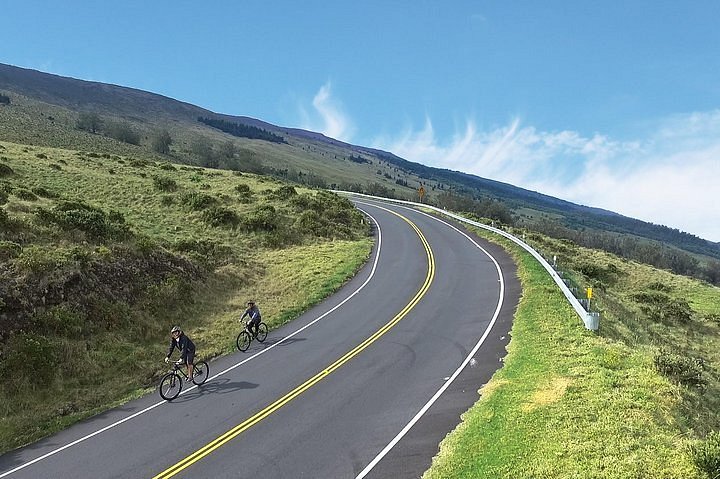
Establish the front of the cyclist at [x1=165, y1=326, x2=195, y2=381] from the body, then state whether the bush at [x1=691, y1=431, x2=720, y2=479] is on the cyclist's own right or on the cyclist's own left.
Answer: on the cyclist's own left

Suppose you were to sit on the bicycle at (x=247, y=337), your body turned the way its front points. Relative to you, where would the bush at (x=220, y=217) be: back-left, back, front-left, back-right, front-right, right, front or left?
back-right

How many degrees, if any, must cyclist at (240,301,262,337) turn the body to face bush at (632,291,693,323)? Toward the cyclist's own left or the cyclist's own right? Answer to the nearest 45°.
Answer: approximately 135° to the cyclist's own left

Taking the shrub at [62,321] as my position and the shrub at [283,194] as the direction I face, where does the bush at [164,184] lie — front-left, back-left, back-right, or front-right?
front-left

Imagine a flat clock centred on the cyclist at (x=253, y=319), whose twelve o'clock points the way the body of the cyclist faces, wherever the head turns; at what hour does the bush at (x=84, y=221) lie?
The bush is roughly at 3 o'clock from the cyclist.

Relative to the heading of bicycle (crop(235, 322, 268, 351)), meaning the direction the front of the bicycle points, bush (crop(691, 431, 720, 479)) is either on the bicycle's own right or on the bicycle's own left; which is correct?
on the bicycle's own left

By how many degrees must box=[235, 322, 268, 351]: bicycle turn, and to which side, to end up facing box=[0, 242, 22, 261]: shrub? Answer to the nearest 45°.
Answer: approximately 45° to its right

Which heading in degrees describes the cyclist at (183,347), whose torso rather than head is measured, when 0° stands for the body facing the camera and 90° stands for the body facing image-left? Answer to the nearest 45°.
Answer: approximately 45°

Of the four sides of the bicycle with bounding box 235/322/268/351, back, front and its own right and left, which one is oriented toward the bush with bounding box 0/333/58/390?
front

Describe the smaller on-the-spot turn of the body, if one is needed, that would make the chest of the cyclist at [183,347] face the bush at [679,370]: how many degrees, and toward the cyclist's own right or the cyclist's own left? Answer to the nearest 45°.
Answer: approximately 90° to the cyclist's own left

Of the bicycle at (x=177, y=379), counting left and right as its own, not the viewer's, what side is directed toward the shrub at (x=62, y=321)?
right

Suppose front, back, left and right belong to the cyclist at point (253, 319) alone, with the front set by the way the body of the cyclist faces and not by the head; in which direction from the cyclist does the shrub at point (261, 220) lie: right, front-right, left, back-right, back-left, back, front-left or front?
back-right

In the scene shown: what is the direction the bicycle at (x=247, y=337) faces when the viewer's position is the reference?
facing the viewer and to the left of the viewer

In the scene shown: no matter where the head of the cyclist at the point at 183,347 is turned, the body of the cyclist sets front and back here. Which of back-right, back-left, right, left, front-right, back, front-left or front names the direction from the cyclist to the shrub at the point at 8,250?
right

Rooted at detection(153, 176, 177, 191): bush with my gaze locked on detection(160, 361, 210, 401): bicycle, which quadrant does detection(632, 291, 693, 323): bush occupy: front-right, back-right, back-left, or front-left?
front-left

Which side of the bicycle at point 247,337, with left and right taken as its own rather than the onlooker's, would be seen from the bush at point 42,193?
right

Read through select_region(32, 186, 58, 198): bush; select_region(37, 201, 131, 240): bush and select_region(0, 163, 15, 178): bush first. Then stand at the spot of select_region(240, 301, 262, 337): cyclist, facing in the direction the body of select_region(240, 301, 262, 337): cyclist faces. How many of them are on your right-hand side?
3

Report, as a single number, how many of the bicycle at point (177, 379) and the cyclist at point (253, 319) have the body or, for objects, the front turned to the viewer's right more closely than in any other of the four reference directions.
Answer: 0
